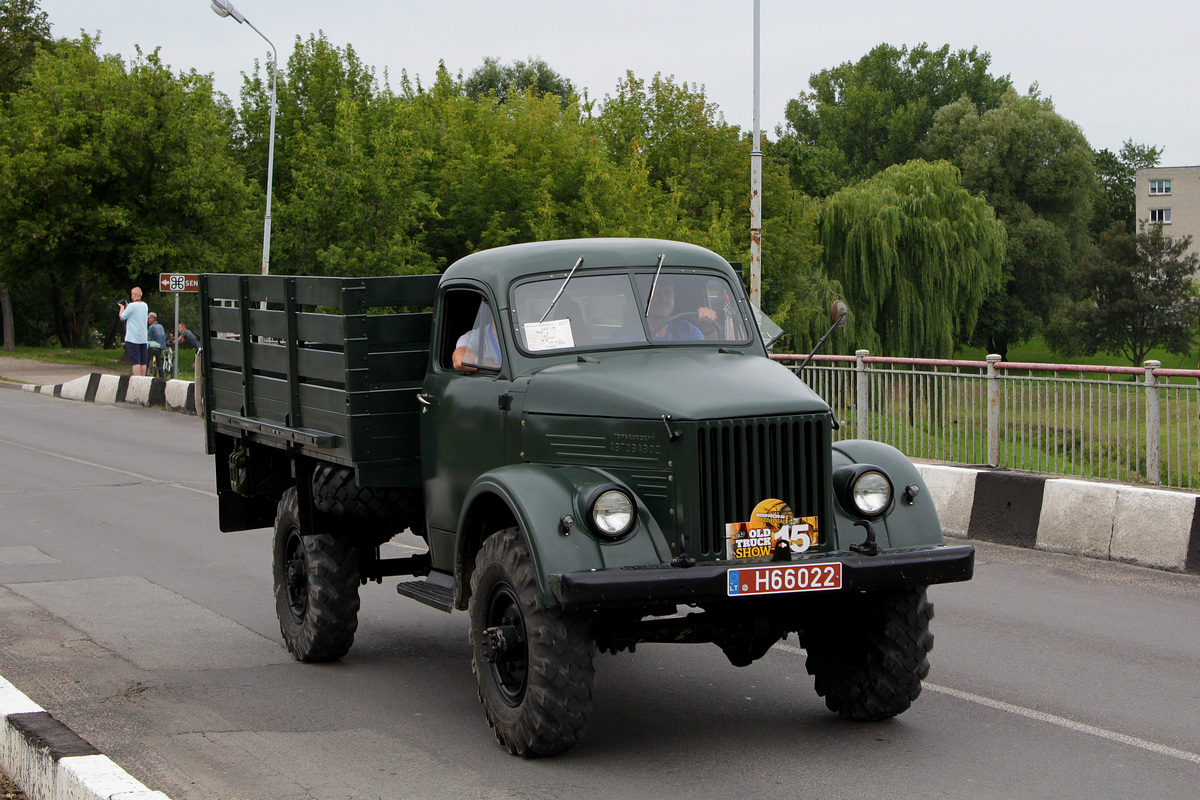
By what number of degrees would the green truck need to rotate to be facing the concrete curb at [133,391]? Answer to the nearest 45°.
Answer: approximately 180°

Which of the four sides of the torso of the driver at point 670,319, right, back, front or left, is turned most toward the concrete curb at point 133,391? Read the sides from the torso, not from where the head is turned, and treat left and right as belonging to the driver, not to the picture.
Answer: back

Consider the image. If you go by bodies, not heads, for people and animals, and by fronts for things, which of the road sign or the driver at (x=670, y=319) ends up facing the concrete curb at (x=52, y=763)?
the road sign

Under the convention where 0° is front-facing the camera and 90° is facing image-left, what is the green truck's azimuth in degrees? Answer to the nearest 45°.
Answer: approximately 315°

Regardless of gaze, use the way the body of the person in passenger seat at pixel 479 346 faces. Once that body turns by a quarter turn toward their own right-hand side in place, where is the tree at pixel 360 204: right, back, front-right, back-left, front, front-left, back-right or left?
back-right

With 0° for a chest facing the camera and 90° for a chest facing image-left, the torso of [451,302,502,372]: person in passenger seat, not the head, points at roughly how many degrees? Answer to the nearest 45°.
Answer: approximately 315°

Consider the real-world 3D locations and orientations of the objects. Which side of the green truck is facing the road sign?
back

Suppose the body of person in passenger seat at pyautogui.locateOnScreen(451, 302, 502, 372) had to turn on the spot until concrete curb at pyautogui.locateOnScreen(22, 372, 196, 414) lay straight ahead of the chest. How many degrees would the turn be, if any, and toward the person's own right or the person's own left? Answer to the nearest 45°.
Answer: approximately 135° to the person's own left
